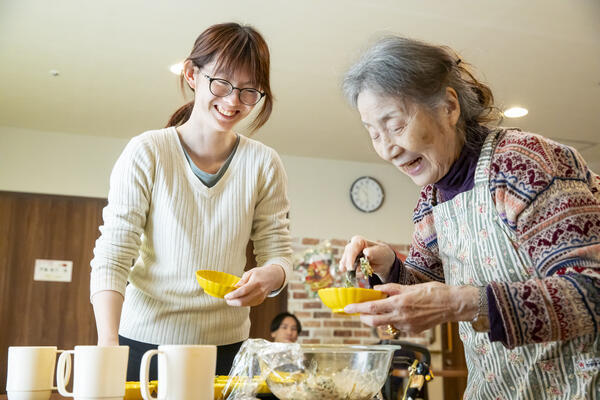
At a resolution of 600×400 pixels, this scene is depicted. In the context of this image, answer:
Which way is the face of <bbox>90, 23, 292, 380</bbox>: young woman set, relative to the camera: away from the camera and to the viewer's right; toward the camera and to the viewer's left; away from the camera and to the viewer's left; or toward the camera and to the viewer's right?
toward the camera and to the viewer's right

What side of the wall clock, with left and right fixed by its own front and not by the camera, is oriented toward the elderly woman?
front

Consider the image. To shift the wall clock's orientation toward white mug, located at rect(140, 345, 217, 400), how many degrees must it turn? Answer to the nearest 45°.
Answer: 0° — it already faces it

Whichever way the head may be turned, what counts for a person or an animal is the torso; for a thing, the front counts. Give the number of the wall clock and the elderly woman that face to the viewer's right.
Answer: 0

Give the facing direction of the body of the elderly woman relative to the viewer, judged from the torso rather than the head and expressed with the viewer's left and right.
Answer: facing the viewer and to the left of the viewer

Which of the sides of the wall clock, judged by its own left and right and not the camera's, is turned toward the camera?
front

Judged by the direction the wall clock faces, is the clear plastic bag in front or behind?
in front

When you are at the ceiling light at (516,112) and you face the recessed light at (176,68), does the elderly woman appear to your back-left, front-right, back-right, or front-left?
front-left

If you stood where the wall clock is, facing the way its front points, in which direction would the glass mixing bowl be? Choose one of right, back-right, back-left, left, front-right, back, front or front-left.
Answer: front

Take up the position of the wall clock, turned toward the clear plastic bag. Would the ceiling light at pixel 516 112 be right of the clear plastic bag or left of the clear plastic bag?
left

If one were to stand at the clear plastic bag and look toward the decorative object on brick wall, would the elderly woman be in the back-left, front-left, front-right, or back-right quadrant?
front-right

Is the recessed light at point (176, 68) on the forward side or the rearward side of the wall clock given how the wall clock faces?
on the forward side

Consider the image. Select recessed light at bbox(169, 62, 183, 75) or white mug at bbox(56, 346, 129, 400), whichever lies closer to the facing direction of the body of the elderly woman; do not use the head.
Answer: the white mug

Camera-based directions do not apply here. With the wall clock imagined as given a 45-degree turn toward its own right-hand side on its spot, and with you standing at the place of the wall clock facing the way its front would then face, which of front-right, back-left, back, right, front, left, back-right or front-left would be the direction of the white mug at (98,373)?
front-left
